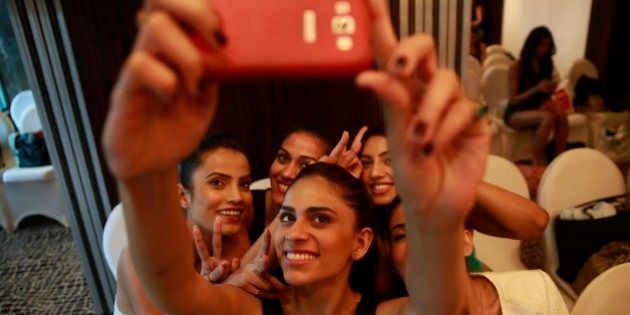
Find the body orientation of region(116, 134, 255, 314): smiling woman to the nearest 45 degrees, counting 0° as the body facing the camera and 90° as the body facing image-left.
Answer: approximately 315°

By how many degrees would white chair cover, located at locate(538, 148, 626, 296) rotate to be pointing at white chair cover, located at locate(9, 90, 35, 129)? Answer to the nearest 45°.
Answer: approximately 135° to its right

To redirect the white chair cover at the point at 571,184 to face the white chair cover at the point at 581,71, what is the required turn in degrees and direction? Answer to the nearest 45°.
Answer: approximately 135° to its left

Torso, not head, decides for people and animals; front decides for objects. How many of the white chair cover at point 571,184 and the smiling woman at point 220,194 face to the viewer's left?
0
